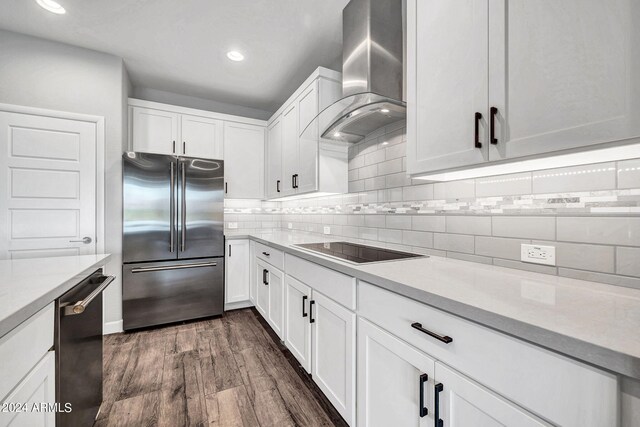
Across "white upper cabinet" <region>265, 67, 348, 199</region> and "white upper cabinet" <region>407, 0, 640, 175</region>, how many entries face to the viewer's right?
0

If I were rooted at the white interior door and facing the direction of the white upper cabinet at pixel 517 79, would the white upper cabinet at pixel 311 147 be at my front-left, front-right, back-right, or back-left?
front-left

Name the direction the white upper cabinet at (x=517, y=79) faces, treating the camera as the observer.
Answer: facing the viewer and to the left of the viewer

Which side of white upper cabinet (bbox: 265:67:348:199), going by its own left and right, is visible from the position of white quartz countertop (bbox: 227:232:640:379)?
left

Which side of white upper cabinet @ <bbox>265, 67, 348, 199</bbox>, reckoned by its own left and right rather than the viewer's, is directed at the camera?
left

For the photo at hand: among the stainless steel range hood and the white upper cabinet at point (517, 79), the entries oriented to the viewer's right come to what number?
0

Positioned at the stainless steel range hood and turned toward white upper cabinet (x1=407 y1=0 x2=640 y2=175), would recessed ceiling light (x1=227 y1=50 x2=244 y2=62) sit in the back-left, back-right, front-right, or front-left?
back-right

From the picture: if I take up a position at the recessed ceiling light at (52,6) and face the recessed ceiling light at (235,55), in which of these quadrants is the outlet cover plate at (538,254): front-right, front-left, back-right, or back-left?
front-right

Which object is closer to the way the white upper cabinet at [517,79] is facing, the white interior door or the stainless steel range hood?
the white interior door

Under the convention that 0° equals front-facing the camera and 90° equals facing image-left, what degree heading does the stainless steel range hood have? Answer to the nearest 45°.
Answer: approximately 45°

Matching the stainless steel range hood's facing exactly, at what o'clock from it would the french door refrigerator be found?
The french door refrigerator is roughly at 2 o'clock from the stainless steel range hood.

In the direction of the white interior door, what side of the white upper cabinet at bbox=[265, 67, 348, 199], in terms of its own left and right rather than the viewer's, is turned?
front

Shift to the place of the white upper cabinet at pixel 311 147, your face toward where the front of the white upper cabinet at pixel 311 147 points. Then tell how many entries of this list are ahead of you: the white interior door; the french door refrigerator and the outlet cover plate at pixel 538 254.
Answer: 2

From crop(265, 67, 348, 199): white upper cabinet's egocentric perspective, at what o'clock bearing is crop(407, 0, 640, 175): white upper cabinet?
crop(407, 0, 640, 175): white upper cabinet is roughly at 8 o'clock from crop(265, 67, 348, 199): white upper cabinet.
